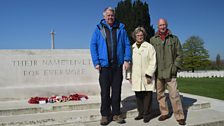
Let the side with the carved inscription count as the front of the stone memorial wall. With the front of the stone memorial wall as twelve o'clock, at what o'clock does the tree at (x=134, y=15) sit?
The tree is roughly at 7 o'clock from the stone memorial wall.

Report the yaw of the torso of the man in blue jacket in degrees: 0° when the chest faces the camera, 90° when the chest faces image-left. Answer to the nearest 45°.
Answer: approximately 0°

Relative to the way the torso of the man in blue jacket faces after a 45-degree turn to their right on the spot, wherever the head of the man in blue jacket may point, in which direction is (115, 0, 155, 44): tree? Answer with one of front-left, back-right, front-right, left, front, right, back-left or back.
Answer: back-right

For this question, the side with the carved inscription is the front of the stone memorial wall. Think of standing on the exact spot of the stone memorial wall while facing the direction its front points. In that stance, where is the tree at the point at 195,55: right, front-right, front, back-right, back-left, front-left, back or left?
back-left

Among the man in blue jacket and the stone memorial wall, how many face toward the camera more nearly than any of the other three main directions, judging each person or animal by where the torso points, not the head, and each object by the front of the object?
2

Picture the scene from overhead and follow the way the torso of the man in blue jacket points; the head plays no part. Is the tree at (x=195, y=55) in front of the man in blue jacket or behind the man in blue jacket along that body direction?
behind

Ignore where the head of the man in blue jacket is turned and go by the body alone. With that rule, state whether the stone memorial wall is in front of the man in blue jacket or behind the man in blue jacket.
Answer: behind
